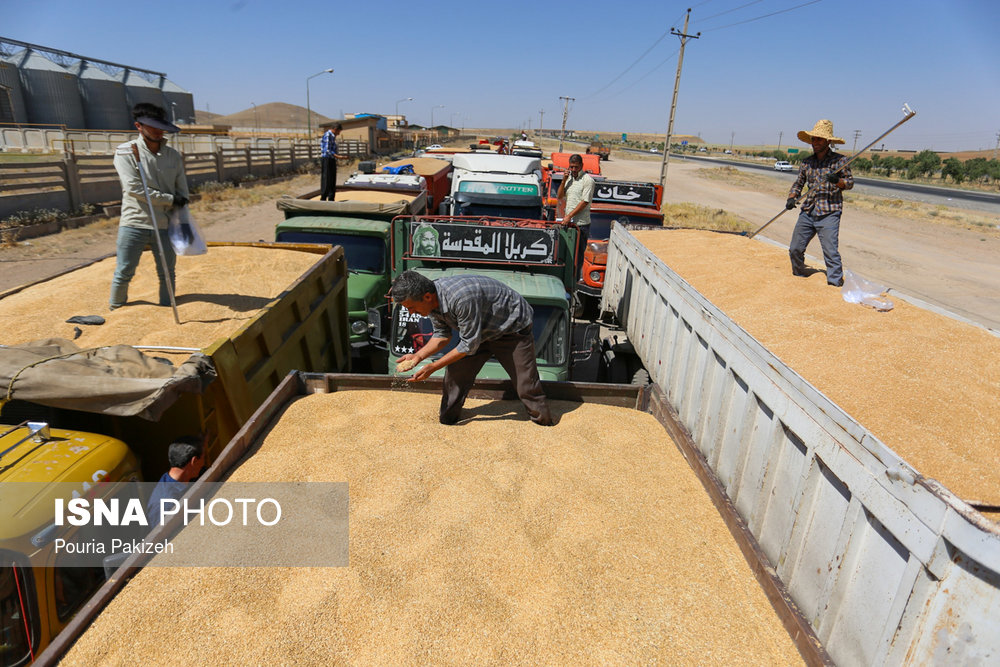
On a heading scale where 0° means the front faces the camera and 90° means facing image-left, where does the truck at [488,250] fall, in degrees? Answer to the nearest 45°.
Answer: approximately 0°

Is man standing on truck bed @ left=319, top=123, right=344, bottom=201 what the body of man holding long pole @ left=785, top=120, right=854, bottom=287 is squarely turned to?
no

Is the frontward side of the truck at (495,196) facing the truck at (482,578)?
yes

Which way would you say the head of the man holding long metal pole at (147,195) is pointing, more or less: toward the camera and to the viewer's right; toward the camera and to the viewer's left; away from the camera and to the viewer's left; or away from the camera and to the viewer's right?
toward the camera and to the viewer's right

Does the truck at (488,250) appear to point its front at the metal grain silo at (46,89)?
no

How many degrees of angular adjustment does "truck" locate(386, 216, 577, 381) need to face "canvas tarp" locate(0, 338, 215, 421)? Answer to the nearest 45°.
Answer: approximately 45° to its right

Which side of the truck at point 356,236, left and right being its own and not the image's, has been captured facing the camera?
front

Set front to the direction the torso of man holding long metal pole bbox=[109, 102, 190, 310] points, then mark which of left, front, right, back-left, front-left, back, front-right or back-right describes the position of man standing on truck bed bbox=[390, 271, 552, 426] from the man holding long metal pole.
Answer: front

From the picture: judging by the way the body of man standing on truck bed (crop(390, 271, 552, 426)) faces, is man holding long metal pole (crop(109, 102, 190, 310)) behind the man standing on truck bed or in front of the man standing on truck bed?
in front

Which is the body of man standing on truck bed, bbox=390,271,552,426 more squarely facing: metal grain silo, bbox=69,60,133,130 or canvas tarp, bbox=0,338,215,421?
the canvas tarp

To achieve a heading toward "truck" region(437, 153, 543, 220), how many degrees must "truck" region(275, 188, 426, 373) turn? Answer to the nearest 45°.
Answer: approximately 135° to its left

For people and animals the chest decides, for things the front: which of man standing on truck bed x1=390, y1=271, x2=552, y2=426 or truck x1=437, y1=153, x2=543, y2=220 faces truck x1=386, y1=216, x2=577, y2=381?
truck x1=437, y1=153, x2=543, y2=220

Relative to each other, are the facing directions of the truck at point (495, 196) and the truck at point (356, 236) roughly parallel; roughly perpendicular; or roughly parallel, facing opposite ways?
roughly parallel

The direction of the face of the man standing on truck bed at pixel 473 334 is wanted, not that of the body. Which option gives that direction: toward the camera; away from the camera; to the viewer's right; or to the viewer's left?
to the viewer's left

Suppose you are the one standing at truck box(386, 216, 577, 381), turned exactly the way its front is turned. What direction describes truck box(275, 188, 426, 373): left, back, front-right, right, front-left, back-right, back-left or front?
back-right

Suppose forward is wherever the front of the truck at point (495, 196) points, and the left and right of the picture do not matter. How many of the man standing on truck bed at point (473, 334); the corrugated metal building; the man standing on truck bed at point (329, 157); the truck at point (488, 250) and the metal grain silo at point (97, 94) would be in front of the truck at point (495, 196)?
2

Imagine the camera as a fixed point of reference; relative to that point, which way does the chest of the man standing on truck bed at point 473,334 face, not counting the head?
to the viewer's left

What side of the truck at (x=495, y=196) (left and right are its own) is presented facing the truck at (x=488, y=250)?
front

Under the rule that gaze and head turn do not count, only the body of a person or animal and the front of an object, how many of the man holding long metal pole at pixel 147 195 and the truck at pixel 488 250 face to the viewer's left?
0

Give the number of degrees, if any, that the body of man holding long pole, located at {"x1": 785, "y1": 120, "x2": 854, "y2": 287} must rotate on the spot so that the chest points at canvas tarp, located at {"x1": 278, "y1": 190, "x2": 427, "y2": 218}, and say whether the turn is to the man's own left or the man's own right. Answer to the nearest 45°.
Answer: approximately 45° to the man's own right
